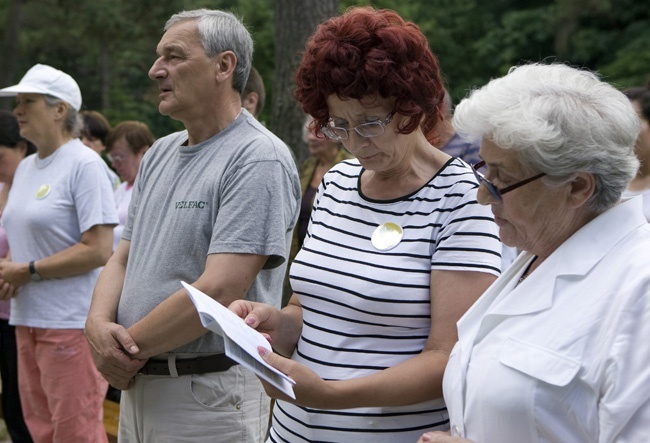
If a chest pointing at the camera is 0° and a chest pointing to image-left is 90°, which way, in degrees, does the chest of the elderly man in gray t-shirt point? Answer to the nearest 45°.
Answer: approximately 45°

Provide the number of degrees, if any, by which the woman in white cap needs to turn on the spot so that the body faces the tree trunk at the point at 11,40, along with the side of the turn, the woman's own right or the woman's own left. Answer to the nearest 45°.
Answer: approximately 135° to the woman's own right

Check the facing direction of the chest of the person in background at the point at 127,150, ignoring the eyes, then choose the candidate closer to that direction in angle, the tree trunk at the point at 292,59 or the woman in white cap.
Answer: the woman in white cap

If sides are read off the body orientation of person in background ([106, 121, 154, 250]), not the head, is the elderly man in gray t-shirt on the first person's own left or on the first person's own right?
on the first person's own left

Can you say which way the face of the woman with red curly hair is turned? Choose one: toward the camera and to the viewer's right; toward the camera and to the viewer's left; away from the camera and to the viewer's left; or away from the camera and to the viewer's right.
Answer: toward the camera and to the viewer's left

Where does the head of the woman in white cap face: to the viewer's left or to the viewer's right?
to the viewer's left

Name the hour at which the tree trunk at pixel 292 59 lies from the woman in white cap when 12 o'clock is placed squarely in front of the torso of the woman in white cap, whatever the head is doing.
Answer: The tree trunk is roughly at 6 o'clock from the woman in white cap.

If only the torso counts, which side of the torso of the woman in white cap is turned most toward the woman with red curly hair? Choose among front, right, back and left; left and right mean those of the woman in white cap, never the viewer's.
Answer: left

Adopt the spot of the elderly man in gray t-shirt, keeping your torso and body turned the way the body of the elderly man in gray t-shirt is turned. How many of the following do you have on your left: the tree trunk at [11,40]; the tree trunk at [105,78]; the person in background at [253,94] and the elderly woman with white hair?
1

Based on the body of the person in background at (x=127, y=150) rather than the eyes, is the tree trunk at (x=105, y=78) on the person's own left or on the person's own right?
on the person's own right

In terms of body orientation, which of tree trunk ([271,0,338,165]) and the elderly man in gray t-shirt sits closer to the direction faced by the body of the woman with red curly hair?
the elderly man in gray t-shirt

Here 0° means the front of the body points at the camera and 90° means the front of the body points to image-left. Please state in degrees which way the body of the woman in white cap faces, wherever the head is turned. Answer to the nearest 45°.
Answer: approximately 45°
